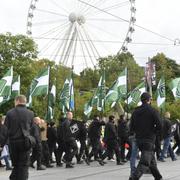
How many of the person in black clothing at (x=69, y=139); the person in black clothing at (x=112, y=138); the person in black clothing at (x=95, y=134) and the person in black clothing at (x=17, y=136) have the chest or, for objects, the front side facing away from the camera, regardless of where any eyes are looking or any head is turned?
1

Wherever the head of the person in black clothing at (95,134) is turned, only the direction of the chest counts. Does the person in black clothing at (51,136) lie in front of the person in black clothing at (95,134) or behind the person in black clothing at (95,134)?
behind

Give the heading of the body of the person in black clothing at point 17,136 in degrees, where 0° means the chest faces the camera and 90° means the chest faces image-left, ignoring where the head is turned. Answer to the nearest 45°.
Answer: approximately 180°

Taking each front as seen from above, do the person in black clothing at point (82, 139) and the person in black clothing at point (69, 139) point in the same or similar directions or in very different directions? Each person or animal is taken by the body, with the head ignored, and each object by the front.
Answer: same or similar directions

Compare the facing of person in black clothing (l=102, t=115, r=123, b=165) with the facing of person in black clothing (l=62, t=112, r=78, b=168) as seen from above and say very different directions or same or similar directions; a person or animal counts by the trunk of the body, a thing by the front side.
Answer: same or similar directions
